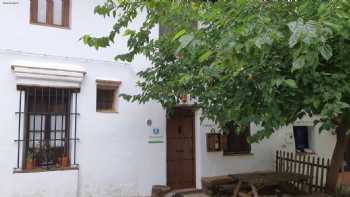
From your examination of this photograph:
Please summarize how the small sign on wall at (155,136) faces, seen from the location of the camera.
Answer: facing the viewer

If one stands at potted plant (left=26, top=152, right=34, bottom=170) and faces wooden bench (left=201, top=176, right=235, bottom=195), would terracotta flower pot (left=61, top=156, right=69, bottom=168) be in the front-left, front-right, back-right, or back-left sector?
front-left

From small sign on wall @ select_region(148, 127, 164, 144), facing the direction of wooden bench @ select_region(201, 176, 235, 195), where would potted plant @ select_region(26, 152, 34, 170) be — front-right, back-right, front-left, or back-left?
back-right

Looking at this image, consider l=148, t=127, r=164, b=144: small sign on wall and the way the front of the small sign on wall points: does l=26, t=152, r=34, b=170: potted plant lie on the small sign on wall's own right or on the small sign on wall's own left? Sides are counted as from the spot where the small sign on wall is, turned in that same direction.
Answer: on the small sign on wall's own right

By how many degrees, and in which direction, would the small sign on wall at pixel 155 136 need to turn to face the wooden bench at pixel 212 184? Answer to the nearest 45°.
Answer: approximately 45° to its left

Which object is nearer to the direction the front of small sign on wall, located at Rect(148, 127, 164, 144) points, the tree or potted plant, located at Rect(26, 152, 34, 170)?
the tree

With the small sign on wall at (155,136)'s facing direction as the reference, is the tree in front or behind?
in front

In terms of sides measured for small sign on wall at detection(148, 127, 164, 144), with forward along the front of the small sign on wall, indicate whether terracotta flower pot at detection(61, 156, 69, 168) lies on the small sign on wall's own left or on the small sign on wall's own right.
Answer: on the small sign on wall's own right
